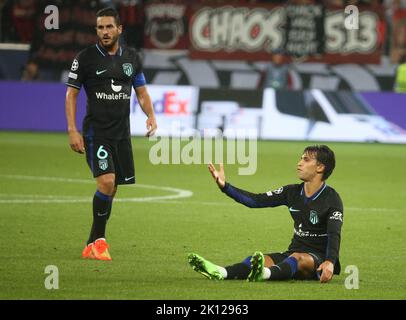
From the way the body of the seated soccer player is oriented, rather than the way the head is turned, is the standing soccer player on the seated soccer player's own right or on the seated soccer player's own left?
on the seated soccer player's own right

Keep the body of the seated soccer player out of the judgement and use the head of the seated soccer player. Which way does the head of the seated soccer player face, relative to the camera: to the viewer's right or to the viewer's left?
to the viewer's left

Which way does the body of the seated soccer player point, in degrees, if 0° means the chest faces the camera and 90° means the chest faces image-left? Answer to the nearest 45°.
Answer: approximately 45°
